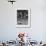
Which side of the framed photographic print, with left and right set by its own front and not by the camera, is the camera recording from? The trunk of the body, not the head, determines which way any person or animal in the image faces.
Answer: front
